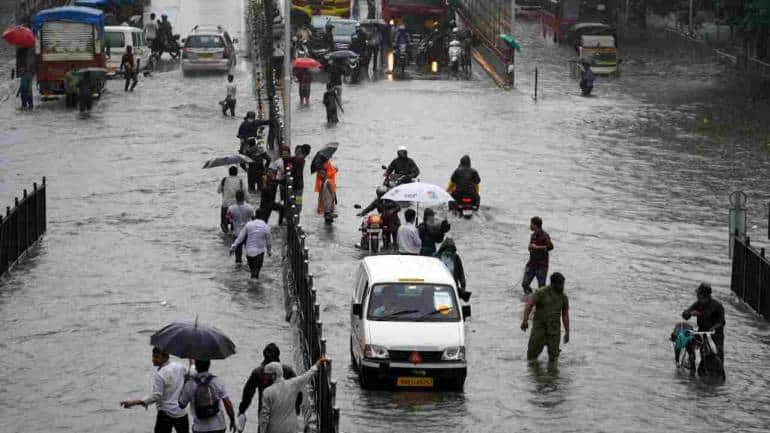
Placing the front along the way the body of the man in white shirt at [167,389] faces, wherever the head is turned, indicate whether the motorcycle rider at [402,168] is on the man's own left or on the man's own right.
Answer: on the man's own right

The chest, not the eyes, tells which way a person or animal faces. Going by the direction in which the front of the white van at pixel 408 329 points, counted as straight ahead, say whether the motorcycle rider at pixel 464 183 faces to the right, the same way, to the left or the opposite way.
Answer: the opposite way

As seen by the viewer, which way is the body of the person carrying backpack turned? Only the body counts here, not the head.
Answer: away from the camera

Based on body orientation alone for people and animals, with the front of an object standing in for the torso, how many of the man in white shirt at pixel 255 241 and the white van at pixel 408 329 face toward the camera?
1

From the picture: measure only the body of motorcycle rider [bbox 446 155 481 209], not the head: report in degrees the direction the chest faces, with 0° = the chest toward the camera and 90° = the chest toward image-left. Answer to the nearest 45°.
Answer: approximately 180°

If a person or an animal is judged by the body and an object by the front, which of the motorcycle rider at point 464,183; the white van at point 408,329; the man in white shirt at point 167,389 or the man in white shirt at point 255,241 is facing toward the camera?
the white van

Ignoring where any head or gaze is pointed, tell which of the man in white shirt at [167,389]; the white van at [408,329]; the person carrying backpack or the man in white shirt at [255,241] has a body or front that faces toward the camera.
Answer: the white van

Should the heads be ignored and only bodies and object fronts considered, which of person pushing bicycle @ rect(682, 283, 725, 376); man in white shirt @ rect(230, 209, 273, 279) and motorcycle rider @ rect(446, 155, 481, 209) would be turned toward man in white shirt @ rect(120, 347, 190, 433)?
person pushing bicycle @ rect(682, 283, 725, 376)

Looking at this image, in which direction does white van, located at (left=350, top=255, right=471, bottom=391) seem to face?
toward the camera

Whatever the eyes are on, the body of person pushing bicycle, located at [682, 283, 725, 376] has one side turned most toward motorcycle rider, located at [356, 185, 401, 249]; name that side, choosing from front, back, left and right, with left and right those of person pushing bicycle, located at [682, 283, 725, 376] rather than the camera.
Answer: right

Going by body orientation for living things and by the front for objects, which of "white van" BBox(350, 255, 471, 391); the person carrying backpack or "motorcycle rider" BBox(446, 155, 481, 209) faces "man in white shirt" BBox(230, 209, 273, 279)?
the person carrying backpack

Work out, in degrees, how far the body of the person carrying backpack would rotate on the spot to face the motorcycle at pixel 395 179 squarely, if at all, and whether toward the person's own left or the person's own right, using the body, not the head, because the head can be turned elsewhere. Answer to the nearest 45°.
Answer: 0° — they already face it

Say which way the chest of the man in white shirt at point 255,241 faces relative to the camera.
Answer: away from the camera

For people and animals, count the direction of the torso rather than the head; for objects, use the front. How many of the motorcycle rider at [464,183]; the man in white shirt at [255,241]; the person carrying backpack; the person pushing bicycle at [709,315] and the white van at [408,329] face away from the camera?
3

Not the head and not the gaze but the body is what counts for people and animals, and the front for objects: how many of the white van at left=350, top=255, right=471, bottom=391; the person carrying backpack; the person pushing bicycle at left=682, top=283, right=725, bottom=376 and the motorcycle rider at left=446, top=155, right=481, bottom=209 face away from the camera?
2

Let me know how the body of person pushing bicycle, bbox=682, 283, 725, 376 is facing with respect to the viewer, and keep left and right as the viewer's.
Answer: facing the viewer and to the left of the viewer
